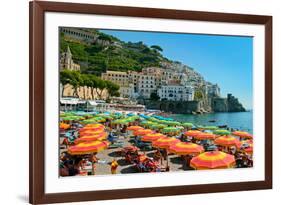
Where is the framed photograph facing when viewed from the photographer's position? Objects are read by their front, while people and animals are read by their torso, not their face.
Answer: facing the viewer and to the right of the viewer
